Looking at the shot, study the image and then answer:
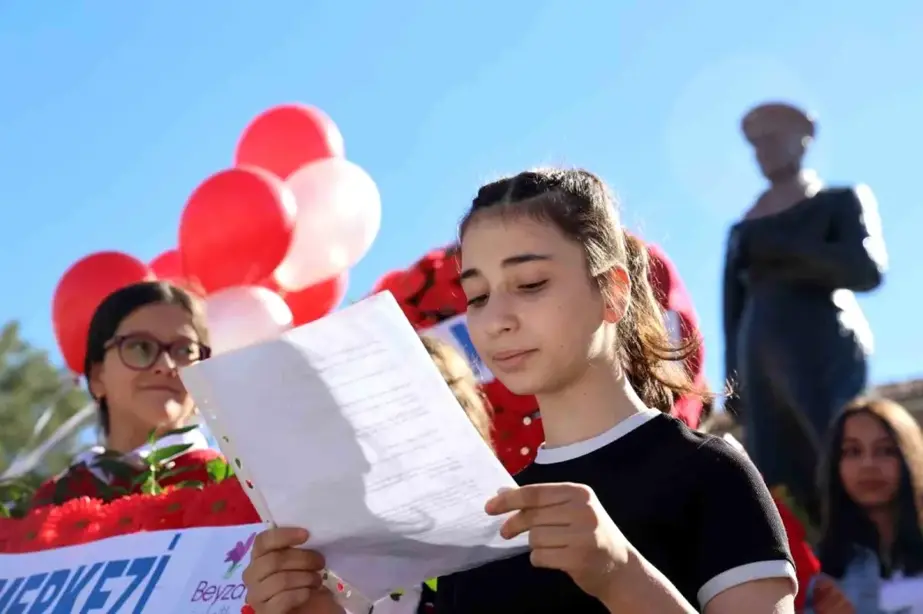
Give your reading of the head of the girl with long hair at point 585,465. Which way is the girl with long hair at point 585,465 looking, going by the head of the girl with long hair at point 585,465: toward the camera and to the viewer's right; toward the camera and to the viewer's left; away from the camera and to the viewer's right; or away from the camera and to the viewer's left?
toward the camera and to the viewer's left

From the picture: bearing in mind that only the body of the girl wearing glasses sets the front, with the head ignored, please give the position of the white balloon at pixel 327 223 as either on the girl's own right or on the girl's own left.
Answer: on the girl's own left

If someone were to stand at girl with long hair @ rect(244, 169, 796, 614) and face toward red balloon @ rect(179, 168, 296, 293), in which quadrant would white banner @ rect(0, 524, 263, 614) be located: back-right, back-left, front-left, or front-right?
front-left

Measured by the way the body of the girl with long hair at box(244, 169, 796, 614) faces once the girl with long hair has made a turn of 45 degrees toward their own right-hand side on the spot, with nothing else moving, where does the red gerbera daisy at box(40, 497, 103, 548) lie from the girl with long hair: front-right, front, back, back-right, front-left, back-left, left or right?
front-right

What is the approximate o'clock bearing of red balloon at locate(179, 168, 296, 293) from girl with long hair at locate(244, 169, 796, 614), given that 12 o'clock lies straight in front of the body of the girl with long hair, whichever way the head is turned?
The red balloon is roughly at 4 o'clock from the girl with long hair.

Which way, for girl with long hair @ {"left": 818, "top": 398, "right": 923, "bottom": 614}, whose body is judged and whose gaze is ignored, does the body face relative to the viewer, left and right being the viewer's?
facing the viewer

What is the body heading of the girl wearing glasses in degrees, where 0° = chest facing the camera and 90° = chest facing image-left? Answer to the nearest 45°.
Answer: approximately 315°

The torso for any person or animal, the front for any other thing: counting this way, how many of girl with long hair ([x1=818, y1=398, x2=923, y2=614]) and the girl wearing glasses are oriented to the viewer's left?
0

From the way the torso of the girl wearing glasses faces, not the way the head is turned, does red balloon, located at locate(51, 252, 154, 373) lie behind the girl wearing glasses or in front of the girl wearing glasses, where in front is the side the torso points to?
behind

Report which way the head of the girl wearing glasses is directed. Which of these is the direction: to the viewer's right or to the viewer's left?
to the viewer's right

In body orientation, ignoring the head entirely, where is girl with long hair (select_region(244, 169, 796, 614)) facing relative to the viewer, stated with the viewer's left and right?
facing the viewer and to the left of the viewer

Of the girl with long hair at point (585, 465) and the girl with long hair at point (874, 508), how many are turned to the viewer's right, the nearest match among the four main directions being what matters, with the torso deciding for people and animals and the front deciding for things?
0
